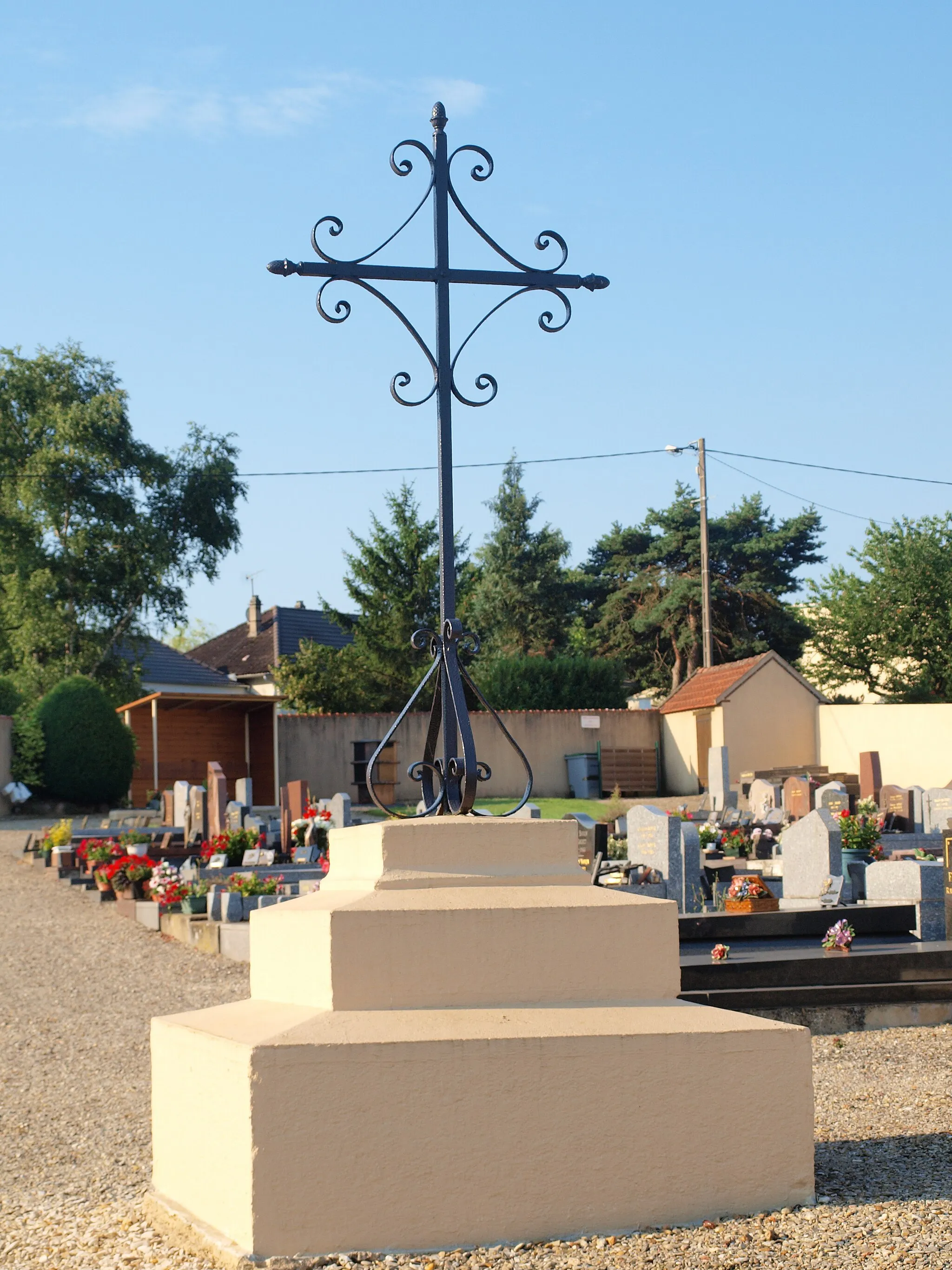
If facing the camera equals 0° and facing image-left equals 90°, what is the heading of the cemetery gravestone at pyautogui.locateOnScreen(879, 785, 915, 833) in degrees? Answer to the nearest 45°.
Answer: approximately 45°

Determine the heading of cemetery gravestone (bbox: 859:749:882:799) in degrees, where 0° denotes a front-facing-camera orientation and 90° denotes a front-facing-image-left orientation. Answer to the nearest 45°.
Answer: approximately 45°

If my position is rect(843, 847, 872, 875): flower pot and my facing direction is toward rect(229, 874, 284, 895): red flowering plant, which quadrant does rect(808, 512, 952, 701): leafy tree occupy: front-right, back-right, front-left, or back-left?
back-right

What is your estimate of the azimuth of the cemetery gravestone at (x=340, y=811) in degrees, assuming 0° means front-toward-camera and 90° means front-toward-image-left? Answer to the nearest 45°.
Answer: approximately 45°

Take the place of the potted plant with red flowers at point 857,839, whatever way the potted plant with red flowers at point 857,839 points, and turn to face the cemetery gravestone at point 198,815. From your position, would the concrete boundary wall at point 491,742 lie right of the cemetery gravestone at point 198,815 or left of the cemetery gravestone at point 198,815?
right
